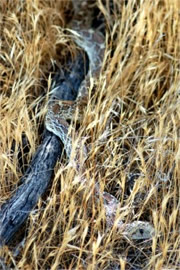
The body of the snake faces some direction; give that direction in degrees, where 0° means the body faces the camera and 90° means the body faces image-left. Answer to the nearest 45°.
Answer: approximately 270°
